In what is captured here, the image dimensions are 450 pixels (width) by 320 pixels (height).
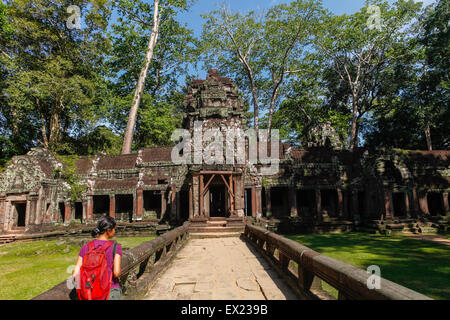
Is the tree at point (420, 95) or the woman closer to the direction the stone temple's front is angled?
the woman

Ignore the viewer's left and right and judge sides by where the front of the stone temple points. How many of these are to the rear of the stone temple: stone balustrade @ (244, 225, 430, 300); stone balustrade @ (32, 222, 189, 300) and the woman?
0

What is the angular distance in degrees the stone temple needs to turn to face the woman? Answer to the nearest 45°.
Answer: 0° — it already faces them

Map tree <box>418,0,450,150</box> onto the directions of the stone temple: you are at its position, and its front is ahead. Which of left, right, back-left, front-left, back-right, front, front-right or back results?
left

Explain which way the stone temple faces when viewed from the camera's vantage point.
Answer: facing the viewer

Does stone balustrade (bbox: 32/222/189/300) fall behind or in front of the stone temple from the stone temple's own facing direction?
in front

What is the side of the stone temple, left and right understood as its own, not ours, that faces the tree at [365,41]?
left

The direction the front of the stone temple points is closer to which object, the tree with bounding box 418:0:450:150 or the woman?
the woman

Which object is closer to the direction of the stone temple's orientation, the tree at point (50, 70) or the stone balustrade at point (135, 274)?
the stone balustrade

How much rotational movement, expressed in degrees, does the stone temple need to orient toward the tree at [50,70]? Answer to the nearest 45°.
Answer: approximately 90° to its right

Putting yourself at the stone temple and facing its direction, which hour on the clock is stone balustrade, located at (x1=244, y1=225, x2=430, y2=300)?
The stone balustrade is roughly at 12 o'clock from the stone temple.

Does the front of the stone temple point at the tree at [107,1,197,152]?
no
